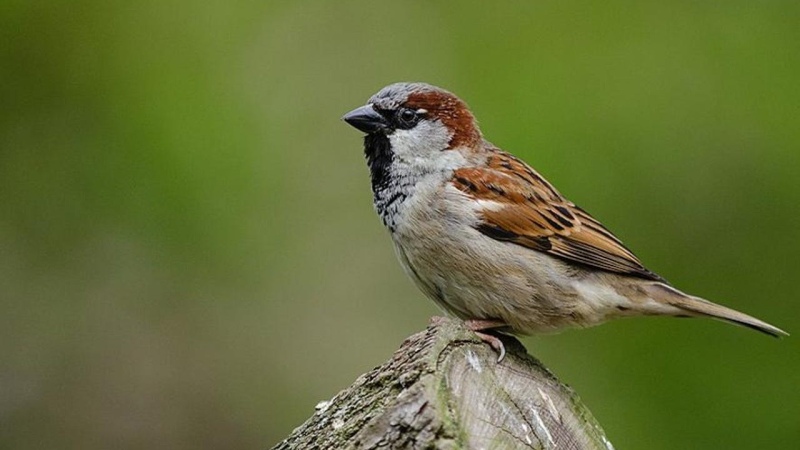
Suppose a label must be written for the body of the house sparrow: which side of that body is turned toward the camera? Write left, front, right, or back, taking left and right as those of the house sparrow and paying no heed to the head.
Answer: left
